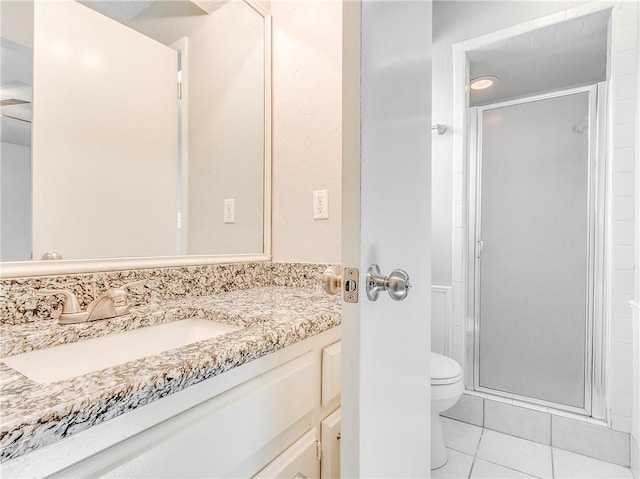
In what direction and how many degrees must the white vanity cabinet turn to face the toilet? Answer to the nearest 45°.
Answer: approximately 90° to its left

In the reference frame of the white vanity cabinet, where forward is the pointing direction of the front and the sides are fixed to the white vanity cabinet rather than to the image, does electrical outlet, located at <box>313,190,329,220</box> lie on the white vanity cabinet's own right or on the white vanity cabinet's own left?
on the white vanity cabinet's own left

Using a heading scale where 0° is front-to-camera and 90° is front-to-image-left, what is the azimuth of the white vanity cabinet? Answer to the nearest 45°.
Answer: approximately 315°

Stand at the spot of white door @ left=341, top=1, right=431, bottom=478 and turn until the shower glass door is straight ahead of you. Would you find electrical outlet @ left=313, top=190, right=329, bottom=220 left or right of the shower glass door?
left
